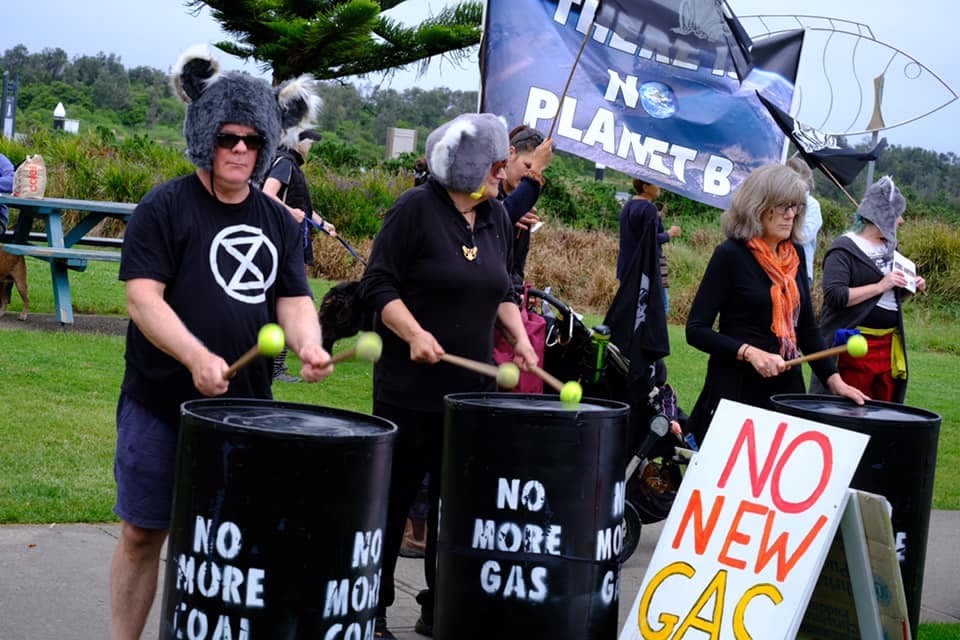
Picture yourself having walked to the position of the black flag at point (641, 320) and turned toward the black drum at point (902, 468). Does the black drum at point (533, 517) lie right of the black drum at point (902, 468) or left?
right

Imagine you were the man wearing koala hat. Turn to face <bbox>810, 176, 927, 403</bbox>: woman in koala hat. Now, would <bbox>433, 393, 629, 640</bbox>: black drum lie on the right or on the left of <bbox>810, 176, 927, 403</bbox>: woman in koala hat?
right

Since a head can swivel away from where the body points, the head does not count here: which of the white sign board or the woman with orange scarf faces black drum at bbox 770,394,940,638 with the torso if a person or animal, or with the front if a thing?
the woman with orange scarf

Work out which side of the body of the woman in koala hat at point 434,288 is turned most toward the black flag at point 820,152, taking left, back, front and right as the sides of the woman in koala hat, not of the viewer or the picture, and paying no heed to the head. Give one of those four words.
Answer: left

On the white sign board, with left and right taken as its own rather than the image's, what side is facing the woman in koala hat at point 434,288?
right

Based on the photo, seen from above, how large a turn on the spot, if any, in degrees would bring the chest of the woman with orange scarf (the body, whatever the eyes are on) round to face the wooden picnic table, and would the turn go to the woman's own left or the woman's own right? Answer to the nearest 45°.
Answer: approximately 180°

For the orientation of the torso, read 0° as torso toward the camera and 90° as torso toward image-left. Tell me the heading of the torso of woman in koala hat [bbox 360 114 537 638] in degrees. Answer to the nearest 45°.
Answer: approximately 315°
